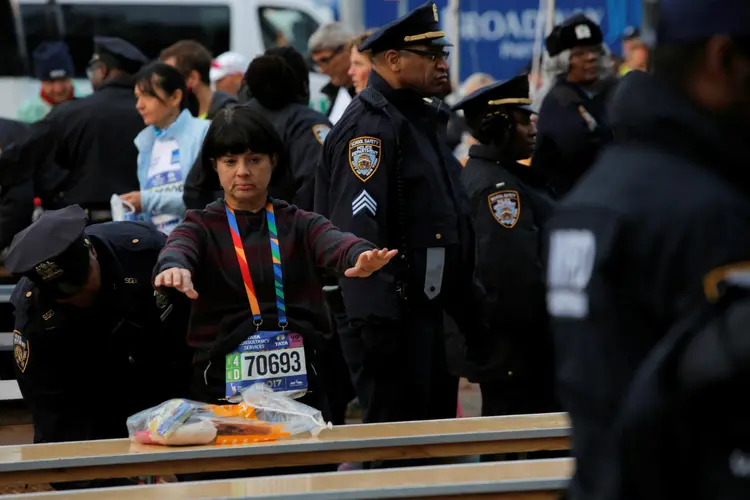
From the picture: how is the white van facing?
to the viewer's right

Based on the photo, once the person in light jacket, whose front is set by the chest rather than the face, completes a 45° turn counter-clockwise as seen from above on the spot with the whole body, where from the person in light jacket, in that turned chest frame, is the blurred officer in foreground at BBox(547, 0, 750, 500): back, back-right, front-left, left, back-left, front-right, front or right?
front

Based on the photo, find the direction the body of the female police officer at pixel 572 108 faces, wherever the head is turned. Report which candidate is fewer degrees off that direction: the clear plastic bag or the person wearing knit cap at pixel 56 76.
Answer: the clear plastic bag

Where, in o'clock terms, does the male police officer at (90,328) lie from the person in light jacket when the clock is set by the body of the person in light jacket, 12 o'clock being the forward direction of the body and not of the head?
The male police officer is roughly at 11 o'clock from the person in light jacket.

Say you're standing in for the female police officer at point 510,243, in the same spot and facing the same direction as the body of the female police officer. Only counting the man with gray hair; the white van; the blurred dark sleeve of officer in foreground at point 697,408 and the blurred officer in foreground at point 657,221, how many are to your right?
2

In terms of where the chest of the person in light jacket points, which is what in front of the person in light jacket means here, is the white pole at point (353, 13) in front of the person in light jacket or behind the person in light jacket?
behind

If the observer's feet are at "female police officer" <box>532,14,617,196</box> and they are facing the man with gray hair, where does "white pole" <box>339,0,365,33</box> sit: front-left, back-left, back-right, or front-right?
front-right

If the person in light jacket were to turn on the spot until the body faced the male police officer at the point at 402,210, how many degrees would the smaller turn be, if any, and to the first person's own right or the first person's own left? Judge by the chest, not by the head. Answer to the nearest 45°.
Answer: approximately 90° to the first person's own left

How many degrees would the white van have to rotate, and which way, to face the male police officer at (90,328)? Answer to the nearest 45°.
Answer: approximately 90° to its right

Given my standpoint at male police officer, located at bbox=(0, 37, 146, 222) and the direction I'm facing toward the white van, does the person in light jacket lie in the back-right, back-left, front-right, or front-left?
back-right
